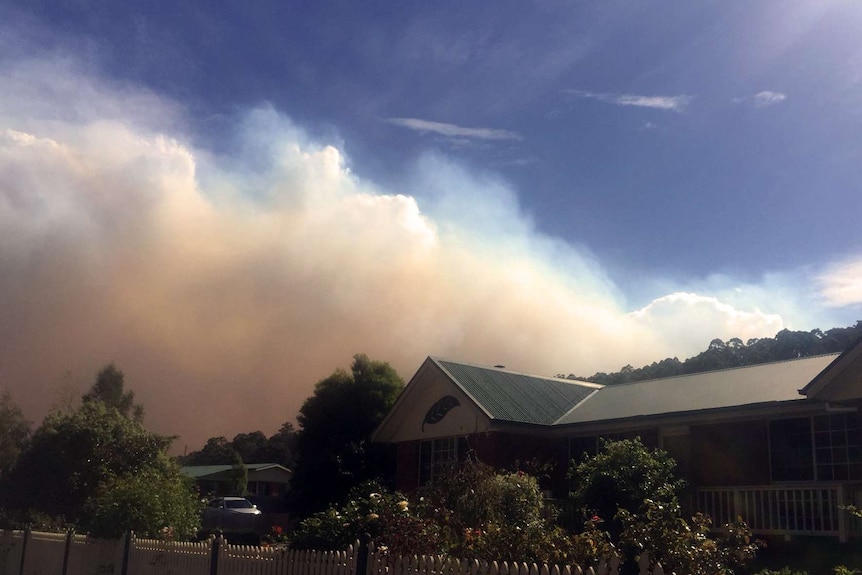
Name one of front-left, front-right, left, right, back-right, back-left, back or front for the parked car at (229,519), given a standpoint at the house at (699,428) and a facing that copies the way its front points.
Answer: right

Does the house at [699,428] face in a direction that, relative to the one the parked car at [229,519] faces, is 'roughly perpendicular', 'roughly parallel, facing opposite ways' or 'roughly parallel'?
roughly perpendicular

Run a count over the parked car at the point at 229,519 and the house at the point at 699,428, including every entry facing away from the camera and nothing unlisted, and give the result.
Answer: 0

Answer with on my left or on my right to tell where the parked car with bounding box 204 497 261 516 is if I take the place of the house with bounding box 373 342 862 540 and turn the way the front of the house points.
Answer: on my right

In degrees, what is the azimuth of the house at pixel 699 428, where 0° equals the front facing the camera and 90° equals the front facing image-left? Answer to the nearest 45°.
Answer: approximately 45°
